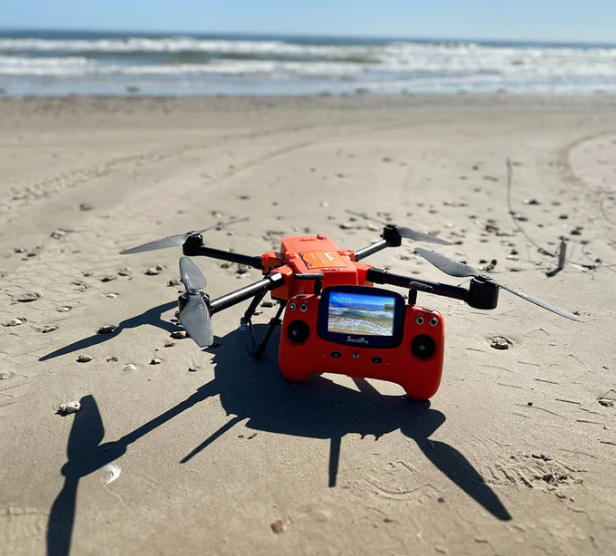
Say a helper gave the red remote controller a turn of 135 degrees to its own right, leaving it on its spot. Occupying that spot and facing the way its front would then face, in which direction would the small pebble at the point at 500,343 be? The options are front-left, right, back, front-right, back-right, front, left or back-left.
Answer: right

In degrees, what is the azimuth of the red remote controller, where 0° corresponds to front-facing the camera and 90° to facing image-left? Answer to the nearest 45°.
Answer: approximately 0°

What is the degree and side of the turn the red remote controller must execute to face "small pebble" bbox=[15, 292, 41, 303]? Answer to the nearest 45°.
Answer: approximately 135° to its right

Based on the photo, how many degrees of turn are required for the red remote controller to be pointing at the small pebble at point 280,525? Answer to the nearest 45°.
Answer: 0° — it already faces it

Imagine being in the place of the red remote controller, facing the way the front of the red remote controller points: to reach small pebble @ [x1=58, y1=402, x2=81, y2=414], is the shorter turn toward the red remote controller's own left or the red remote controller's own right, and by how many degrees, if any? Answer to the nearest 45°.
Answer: approximately 90° to the red remote controller's own right
